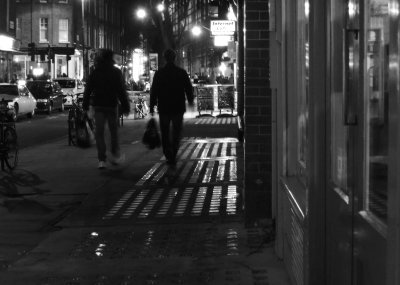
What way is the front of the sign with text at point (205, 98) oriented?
toward the camera

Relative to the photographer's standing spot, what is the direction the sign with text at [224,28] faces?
facing the viewer

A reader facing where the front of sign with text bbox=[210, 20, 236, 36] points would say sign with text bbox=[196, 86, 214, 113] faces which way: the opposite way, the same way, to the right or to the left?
the same way

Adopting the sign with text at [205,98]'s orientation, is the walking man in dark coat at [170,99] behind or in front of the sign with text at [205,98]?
in front

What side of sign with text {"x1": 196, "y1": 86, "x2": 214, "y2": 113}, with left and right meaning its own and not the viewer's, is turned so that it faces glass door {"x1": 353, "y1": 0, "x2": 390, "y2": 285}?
front

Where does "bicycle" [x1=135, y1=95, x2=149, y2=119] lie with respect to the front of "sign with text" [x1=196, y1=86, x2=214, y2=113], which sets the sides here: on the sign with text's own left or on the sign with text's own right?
on the sign with text's own right

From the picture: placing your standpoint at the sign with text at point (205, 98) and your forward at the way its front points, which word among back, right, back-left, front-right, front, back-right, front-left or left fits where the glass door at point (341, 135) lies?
front

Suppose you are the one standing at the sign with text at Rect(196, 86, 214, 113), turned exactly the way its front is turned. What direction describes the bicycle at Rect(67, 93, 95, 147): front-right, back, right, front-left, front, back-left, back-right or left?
front

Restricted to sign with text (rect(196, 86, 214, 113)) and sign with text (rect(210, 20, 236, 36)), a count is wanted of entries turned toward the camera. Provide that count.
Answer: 2
